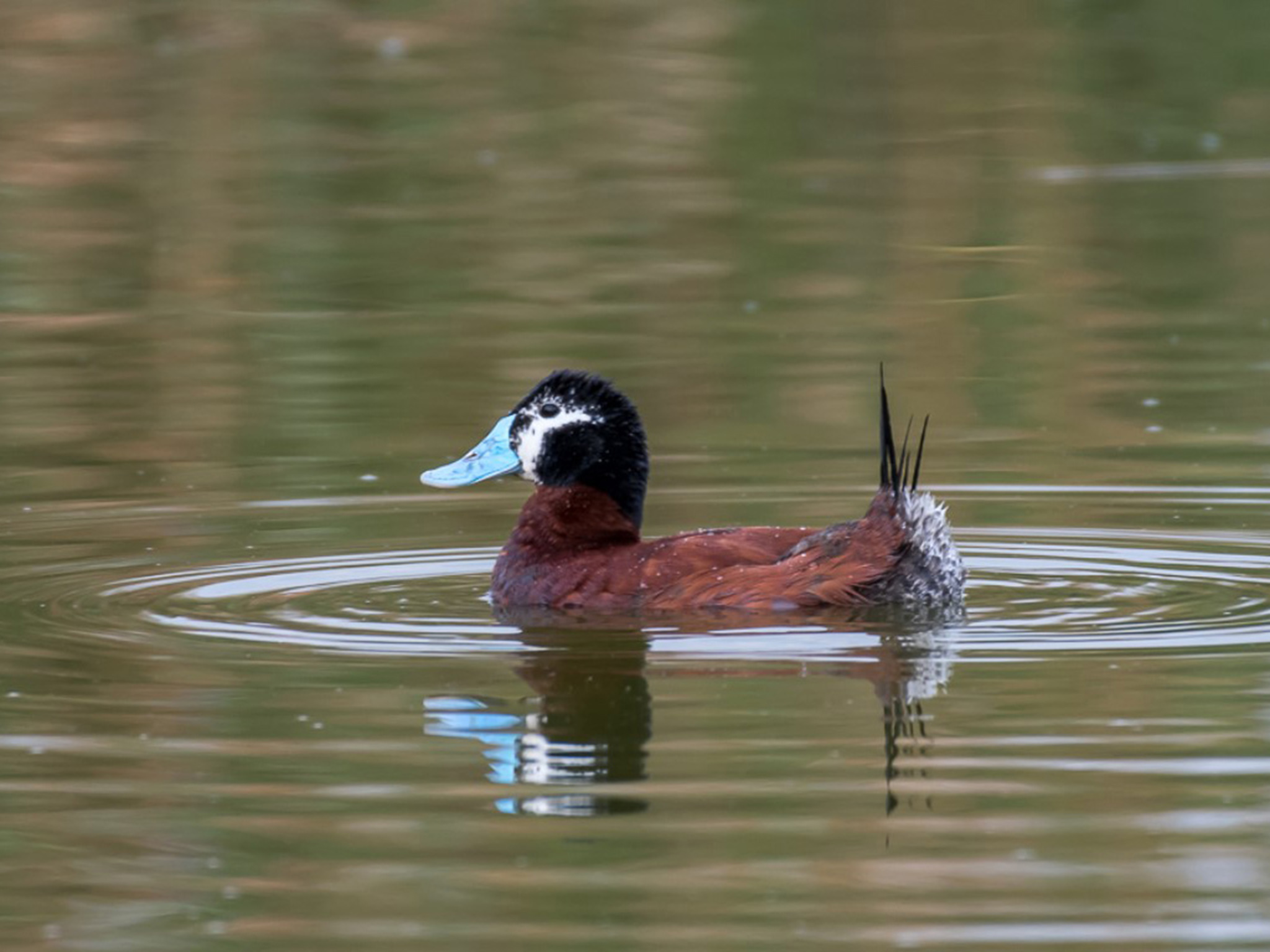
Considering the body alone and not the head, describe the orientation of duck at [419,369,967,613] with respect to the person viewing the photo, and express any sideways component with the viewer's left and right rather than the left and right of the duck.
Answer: facing to the left of the viewer
